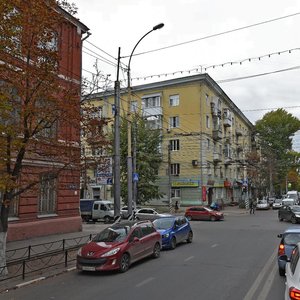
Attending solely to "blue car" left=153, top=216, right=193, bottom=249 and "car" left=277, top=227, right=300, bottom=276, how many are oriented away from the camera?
1

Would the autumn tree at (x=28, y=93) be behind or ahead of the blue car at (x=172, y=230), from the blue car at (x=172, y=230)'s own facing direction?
ahead

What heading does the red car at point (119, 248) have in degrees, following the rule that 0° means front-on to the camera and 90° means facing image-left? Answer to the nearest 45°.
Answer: approximately 45°

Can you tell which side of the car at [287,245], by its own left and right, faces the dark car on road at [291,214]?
front

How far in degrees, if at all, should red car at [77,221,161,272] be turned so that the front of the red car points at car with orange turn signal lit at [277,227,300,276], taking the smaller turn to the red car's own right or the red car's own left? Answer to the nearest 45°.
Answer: approximately 90° to the red car's own left

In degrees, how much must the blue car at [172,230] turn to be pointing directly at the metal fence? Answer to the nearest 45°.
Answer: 0° — it already faces it

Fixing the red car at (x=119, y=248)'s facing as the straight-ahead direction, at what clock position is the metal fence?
The metal fence is roughly at 2 o'clock from the red car.

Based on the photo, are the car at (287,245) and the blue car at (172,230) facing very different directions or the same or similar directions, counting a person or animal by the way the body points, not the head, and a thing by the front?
very different directions

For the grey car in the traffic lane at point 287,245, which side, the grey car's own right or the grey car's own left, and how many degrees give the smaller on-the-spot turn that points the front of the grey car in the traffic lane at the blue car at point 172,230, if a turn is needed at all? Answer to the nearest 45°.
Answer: approximately 45° to the grey car's own left

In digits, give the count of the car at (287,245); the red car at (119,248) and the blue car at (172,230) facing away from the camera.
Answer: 1

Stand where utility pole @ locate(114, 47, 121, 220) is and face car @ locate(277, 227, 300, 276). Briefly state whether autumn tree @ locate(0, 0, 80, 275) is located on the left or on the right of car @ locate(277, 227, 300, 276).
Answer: right

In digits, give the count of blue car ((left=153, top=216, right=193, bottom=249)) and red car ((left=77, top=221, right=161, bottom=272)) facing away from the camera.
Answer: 0

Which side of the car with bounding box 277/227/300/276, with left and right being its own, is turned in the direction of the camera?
back

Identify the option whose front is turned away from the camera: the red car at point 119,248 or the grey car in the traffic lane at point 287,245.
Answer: the grey car in the traffic lane

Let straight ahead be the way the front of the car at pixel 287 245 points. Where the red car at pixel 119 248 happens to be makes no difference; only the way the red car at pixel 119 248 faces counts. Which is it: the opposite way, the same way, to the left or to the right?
the opposite way
